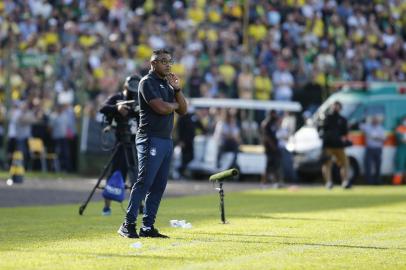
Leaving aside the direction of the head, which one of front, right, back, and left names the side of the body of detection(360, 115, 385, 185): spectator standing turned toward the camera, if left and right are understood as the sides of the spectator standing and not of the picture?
front

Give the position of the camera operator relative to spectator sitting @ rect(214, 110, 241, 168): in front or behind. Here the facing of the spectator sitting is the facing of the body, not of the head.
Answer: in front

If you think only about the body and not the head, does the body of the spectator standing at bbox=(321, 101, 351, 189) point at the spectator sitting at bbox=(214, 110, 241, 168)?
no

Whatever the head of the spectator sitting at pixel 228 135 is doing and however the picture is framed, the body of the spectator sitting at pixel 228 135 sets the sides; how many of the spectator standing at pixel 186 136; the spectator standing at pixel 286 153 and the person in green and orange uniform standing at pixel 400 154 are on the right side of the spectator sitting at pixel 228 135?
1

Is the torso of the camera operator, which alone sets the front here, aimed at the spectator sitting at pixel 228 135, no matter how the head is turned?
no

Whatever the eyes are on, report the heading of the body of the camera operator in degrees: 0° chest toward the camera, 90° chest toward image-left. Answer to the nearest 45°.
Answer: approximately 315°

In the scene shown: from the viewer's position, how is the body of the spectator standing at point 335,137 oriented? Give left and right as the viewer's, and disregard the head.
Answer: facing the viewer

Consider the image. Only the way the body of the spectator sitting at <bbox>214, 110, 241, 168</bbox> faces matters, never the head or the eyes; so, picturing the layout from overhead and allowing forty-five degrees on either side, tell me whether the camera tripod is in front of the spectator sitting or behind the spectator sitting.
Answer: in front

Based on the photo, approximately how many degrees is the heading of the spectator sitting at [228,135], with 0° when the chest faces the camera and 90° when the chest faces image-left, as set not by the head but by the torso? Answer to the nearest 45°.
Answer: approximately 0°

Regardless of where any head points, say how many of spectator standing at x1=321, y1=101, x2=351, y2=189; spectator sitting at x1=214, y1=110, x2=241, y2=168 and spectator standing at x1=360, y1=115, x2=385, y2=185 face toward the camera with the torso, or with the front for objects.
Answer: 3
